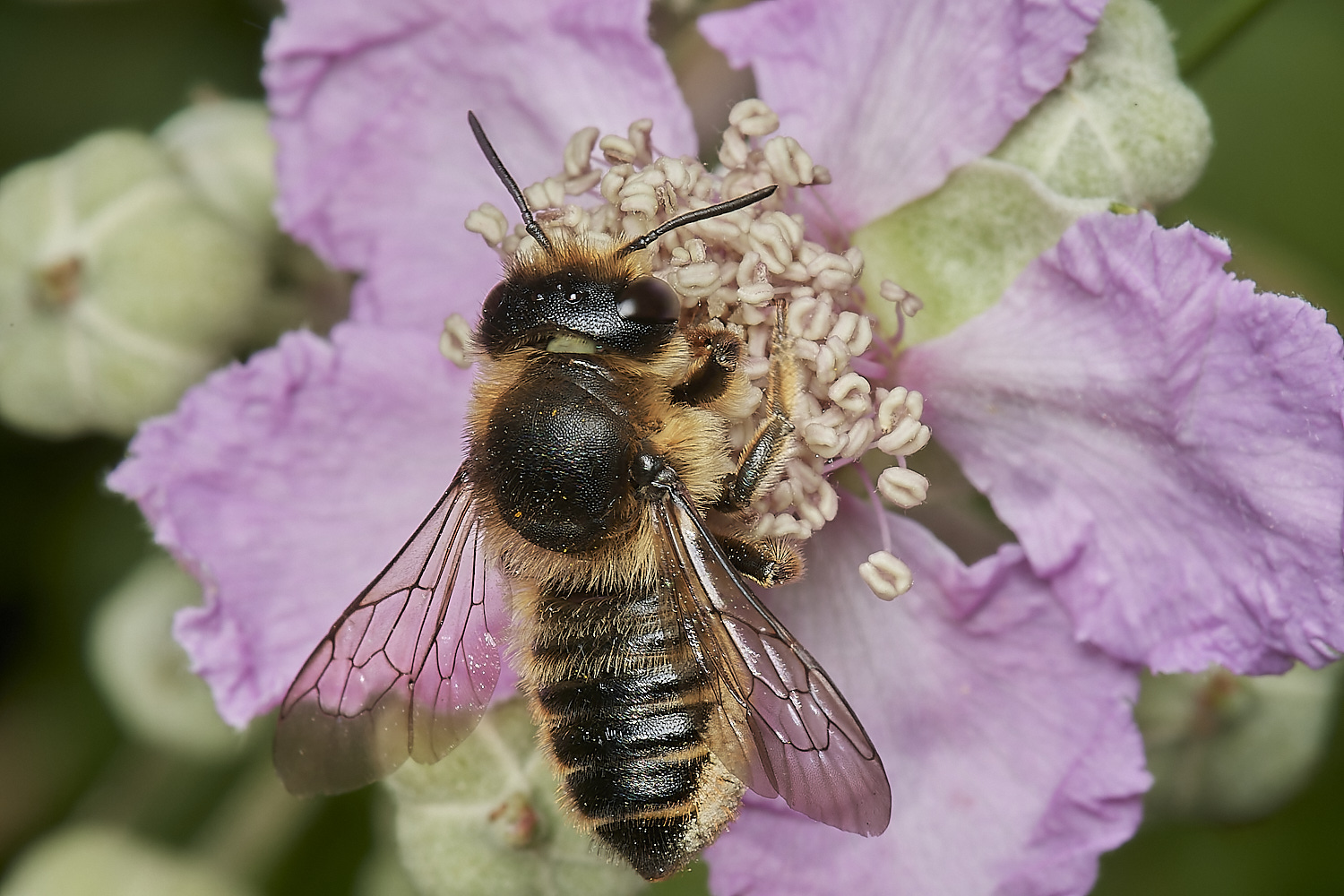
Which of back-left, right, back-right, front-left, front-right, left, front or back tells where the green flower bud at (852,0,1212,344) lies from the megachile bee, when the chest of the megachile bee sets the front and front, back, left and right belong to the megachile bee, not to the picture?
front-right

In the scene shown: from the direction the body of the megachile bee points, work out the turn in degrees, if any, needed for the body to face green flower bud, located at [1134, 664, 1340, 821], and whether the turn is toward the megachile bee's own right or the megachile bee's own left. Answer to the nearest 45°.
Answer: approximately 90° to the megachile bee's own right

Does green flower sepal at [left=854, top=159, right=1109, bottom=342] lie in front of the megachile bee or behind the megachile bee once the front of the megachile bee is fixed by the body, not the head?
in front

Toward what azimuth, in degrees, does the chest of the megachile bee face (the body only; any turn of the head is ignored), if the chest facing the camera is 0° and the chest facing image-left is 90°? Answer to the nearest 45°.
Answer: approximately 180°

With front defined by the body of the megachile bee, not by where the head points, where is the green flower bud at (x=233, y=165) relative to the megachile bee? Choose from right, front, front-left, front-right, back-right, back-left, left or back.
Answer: front-left

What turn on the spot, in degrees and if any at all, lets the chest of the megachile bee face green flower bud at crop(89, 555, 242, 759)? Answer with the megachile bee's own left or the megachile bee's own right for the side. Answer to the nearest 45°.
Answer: approximately 45° to the megachile bee's own left
